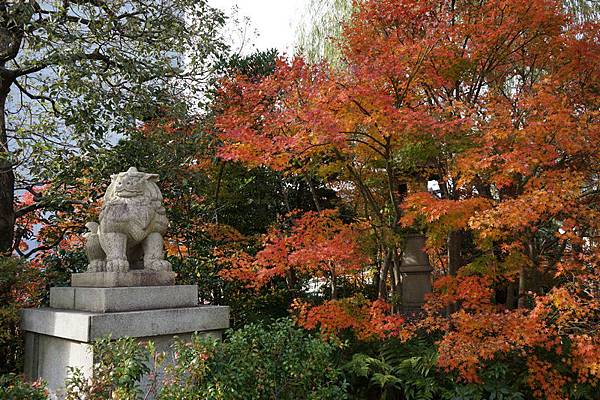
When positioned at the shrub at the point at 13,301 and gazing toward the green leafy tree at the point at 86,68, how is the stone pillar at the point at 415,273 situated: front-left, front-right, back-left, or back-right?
front-right

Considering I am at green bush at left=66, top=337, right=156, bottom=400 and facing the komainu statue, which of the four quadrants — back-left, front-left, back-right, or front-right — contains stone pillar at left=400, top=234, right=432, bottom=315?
front-right

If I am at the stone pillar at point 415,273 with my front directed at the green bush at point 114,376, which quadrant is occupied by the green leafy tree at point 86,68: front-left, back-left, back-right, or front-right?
front-right

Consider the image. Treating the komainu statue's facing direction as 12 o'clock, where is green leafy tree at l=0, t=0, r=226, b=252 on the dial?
The green leafy tree is roughly at 7 o'clock from the komainu statue.

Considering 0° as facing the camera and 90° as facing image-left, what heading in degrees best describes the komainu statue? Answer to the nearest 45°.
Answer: approximately 315°

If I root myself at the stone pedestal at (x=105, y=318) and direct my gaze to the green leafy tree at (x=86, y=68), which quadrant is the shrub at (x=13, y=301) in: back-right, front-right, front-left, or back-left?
front-left

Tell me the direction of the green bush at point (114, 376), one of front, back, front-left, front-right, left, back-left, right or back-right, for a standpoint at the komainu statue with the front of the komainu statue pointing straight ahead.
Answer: front-right

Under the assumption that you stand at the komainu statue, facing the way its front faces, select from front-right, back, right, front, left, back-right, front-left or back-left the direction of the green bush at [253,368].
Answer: front

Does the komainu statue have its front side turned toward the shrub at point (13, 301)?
no

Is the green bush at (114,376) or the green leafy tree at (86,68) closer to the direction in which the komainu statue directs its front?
the green bush

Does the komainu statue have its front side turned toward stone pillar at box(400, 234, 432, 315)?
no
